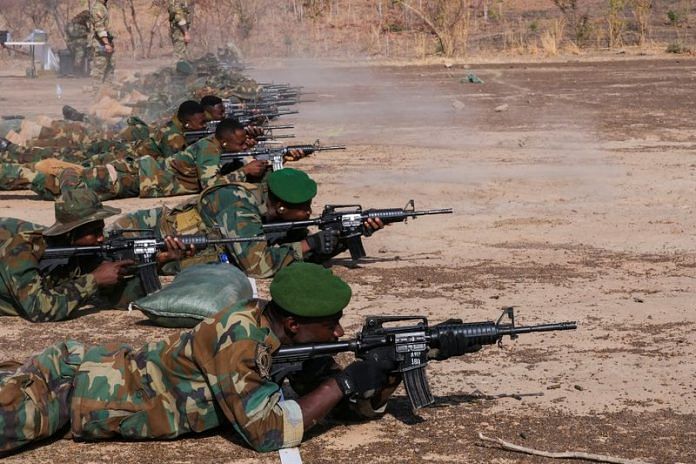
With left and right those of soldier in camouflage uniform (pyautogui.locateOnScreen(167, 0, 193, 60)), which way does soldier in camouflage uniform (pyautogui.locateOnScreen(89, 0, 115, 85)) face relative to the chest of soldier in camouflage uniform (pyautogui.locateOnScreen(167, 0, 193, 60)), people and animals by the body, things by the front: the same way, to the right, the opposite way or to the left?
the same way

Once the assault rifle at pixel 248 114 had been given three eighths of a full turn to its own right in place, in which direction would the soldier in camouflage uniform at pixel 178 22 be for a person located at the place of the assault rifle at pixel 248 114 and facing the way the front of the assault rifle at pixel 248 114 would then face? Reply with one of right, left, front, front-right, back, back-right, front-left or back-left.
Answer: back-right

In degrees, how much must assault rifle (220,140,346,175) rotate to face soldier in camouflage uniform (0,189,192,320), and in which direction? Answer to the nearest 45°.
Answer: approximately 90° to its right

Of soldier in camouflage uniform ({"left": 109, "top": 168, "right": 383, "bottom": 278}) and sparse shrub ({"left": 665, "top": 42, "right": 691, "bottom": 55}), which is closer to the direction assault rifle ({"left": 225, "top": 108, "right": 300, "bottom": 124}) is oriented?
the sparse shrub

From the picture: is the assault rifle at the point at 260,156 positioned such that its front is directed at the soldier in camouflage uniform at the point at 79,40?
no

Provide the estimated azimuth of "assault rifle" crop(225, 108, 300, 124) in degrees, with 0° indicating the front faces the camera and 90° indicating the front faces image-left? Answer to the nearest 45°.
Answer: approximately 270°

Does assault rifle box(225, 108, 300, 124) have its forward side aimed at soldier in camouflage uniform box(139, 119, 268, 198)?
no

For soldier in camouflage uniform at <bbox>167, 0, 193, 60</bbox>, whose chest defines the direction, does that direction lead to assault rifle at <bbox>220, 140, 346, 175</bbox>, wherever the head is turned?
no

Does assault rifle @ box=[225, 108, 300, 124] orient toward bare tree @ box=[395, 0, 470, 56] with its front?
no

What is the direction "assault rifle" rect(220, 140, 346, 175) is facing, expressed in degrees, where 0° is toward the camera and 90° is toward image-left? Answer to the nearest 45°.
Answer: approximately 270°

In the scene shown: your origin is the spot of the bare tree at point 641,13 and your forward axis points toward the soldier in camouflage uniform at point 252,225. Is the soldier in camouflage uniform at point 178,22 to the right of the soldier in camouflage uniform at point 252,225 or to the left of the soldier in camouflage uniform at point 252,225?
right

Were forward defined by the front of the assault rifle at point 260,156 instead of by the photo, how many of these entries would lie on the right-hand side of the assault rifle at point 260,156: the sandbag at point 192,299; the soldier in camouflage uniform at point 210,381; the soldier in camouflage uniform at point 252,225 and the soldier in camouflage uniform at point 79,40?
3

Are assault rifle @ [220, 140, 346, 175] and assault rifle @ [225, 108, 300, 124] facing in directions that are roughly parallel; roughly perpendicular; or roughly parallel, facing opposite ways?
roughly parallel
